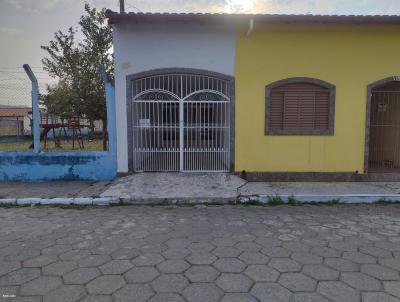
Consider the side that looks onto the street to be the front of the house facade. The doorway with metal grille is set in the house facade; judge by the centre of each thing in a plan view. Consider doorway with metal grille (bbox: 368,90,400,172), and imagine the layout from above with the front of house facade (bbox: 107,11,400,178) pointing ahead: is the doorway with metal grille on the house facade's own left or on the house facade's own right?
on the house facade's own left

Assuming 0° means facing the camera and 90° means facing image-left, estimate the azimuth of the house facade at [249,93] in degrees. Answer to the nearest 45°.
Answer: approximately 0°

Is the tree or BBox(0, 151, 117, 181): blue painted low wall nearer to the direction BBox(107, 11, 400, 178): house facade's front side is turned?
the blue painted low wall

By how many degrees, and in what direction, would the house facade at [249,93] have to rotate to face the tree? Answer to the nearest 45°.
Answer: approximately 135° to its right

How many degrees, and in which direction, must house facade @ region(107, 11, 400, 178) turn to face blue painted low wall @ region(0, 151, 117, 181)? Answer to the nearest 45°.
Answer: approximately 90° to its right
